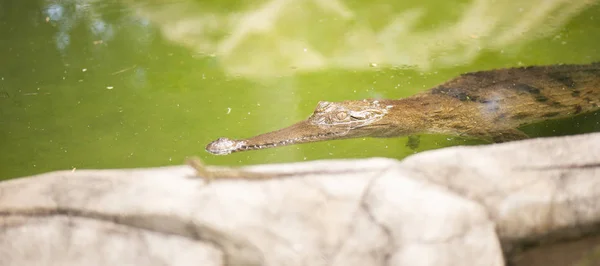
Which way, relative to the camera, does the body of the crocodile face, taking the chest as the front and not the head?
to the viewer's left
